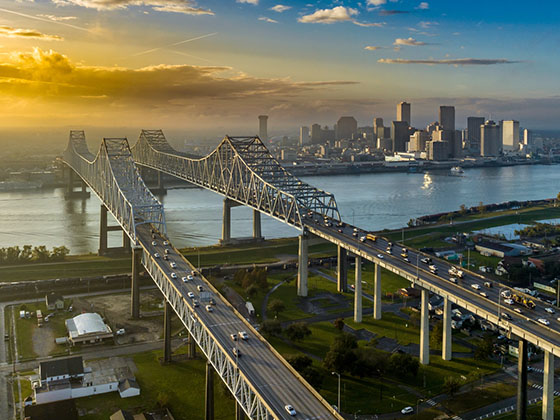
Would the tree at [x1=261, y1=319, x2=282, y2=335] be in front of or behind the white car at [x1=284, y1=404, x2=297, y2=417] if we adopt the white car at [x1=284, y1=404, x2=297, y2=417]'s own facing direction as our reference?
behind

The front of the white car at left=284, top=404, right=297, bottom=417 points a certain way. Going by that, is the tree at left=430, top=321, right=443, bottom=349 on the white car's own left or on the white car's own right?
on the white car's own left

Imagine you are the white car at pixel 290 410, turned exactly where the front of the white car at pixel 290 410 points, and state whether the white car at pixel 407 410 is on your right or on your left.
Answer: on your left

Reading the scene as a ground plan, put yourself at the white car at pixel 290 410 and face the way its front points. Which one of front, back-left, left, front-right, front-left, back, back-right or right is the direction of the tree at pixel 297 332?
back-left

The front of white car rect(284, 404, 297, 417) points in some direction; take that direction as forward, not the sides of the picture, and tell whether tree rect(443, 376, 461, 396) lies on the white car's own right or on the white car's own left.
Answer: on the white car's own left
